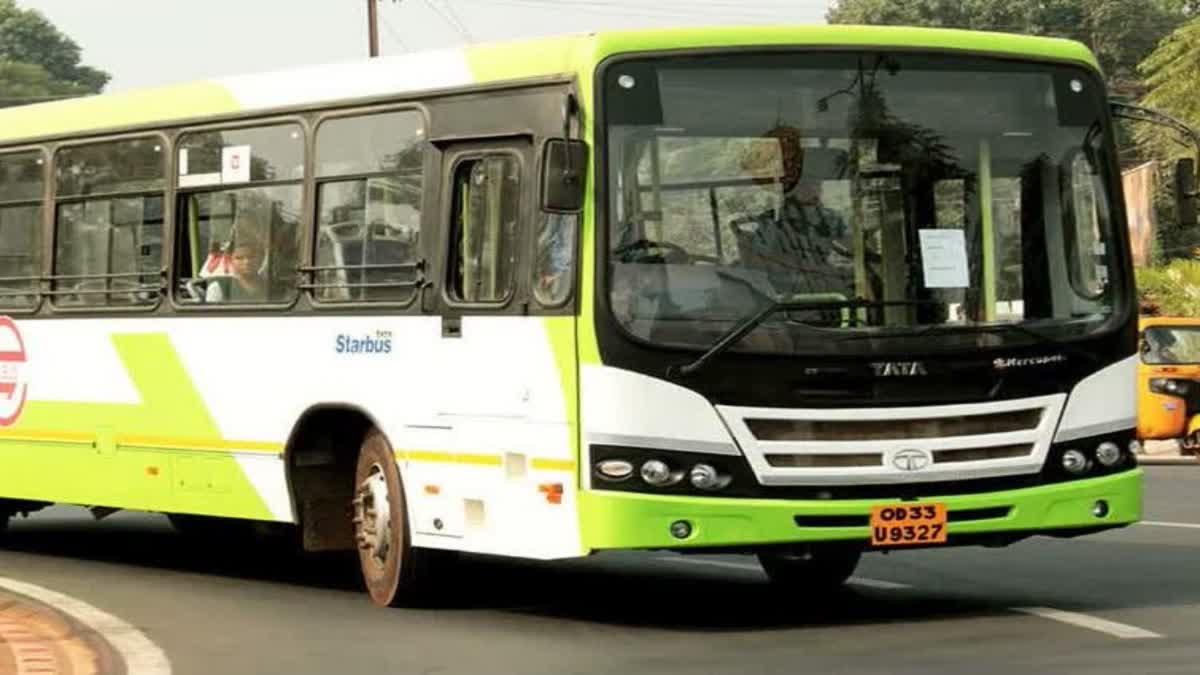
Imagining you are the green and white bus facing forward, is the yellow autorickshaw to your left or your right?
on your left

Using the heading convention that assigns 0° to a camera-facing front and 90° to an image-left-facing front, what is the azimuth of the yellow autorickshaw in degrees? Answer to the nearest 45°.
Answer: approximately 0°

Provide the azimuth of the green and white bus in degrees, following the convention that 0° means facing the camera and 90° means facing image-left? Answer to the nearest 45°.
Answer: approximately 315°

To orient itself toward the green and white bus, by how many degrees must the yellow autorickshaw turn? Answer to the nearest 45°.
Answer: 0° — it already faces it

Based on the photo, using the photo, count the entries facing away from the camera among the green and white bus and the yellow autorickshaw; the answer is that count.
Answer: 0
